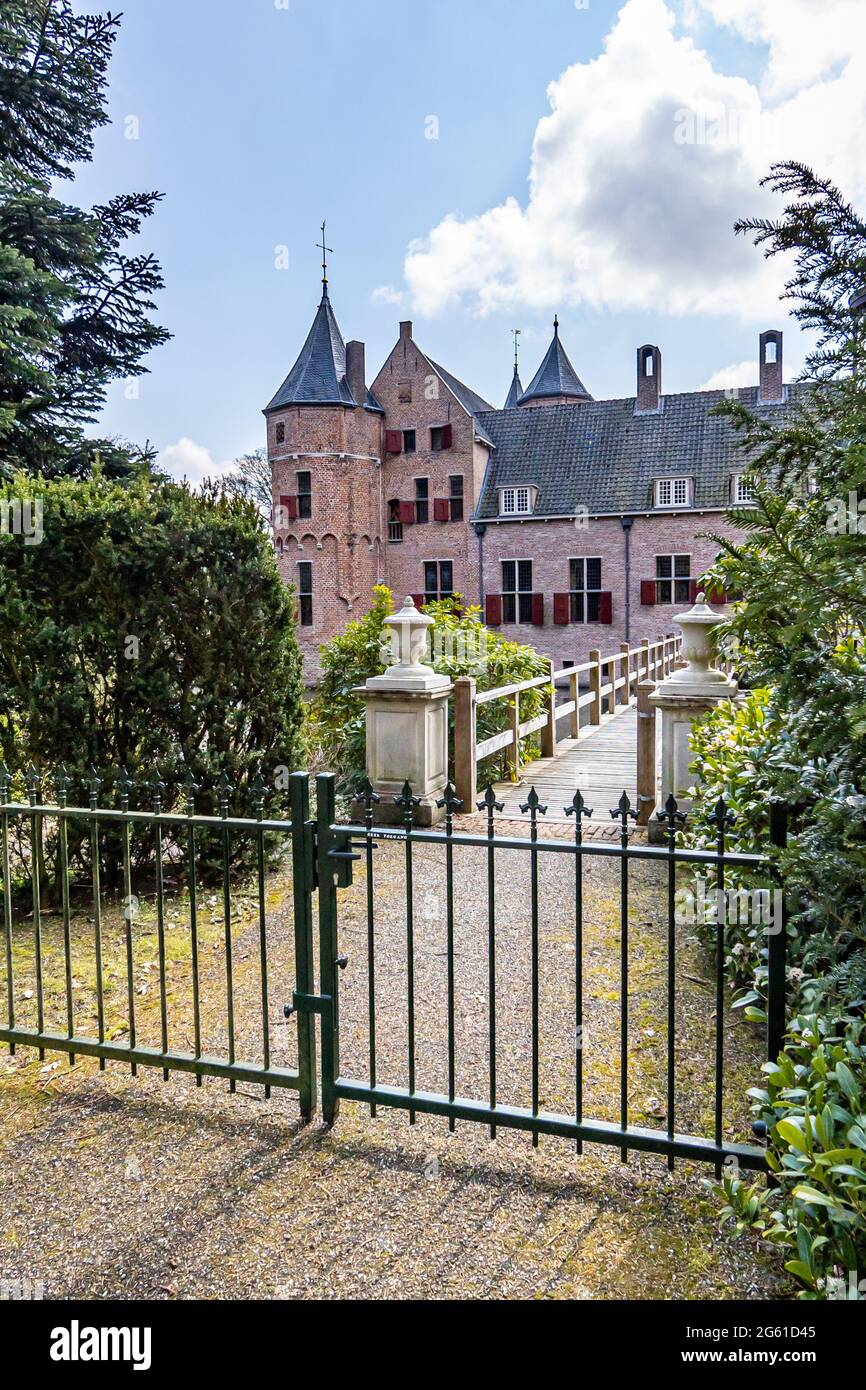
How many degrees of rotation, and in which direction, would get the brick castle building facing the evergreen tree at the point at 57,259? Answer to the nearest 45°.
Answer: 0° — it already faces it

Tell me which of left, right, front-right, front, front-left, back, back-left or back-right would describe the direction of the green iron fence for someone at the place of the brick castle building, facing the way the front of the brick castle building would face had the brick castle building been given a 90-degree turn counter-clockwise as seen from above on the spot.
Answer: right

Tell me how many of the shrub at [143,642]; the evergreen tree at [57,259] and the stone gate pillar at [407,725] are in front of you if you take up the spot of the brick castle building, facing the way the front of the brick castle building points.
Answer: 3

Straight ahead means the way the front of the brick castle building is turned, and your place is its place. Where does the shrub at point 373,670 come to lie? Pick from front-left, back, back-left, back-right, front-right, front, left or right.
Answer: front

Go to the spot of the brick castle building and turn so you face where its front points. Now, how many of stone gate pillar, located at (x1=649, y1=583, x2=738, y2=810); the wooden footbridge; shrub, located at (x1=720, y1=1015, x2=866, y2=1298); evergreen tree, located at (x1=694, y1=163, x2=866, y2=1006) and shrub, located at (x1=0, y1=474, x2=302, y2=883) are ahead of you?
5

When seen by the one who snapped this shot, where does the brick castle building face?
facing the viewer

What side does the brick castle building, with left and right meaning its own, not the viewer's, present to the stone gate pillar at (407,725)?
front

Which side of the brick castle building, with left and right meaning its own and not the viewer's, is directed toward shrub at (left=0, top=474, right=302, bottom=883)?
front

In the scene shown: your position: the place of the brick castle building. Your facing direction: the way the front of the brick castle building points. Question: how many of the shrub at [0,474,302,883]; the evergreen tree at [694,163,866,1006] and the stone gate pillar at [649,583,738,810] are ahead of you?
3

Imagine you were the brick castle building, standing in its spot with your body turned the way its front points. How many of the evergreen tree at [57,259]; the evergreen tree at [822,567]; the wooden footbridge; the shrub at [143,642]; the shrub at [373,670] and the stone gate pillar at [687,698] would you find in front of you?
6

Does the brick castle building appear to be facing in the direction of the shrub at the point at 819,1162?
yes

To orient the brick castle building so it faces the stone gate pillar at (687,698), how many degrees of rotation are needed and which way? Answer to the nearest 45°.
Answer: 0° — it already faces it

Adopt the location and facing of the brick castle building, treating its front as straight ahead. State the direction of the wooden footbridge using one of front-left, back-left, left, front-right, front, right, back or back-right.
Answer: front
